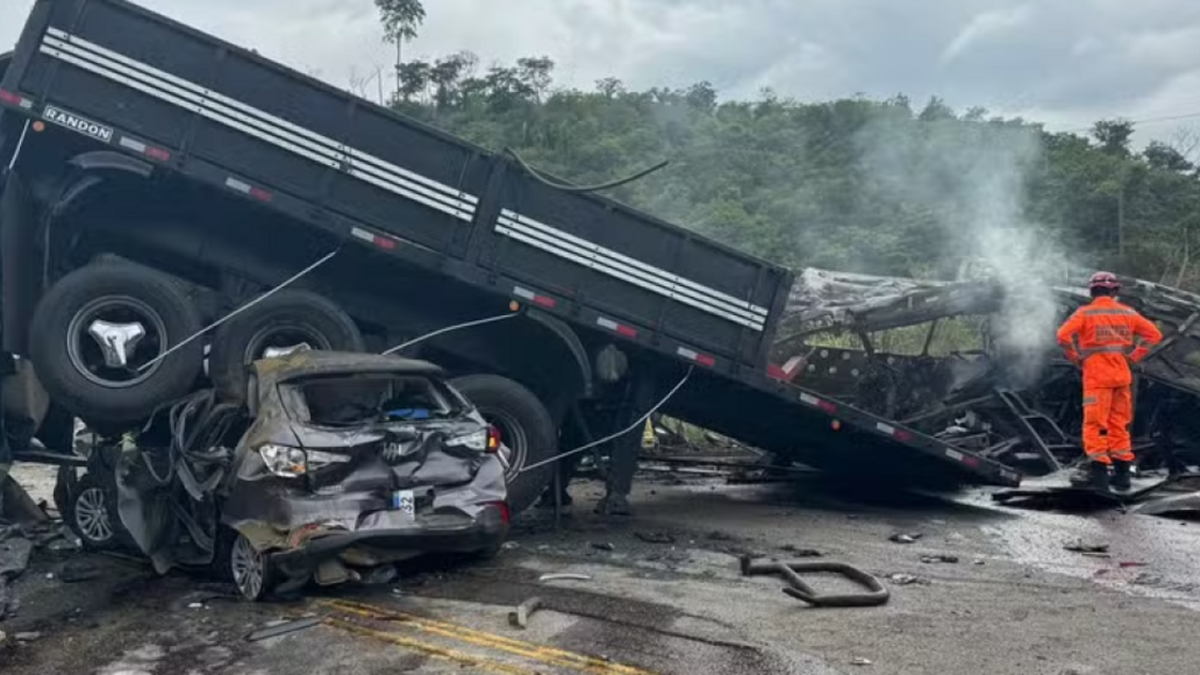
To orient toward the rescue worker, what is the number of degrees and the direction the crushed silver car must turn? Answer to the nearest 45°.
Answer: approximately 135° to its right

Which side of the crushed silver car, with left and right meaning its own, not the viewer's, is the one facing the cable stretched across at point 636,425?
right

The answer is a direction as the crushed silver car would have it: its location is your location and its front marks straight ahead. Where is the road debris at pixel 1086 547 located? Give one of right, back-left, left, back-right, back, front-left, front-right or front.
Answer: back-right

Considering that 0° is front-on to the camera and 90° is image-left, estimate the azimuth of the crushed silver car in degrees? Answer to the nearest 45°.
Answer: approximately 135°

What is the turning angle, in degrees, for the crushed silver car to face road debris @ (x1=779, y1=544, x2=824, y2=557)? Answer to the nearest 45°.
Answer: approximately 135° to its right

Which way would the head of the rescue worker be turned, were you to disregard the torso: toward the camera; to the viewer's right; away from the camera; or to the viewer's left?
away from the camera

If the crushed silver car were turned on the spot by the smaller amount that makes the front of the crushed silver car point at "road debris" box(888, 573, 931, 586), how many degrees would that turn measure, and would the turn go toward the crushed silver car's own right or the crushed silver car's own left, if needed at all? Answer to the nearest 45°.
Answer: approximately 135° to the crushed silver car's own right

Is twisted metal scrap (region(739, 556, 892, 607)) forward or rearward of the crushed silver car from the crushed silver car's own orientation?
rearward
